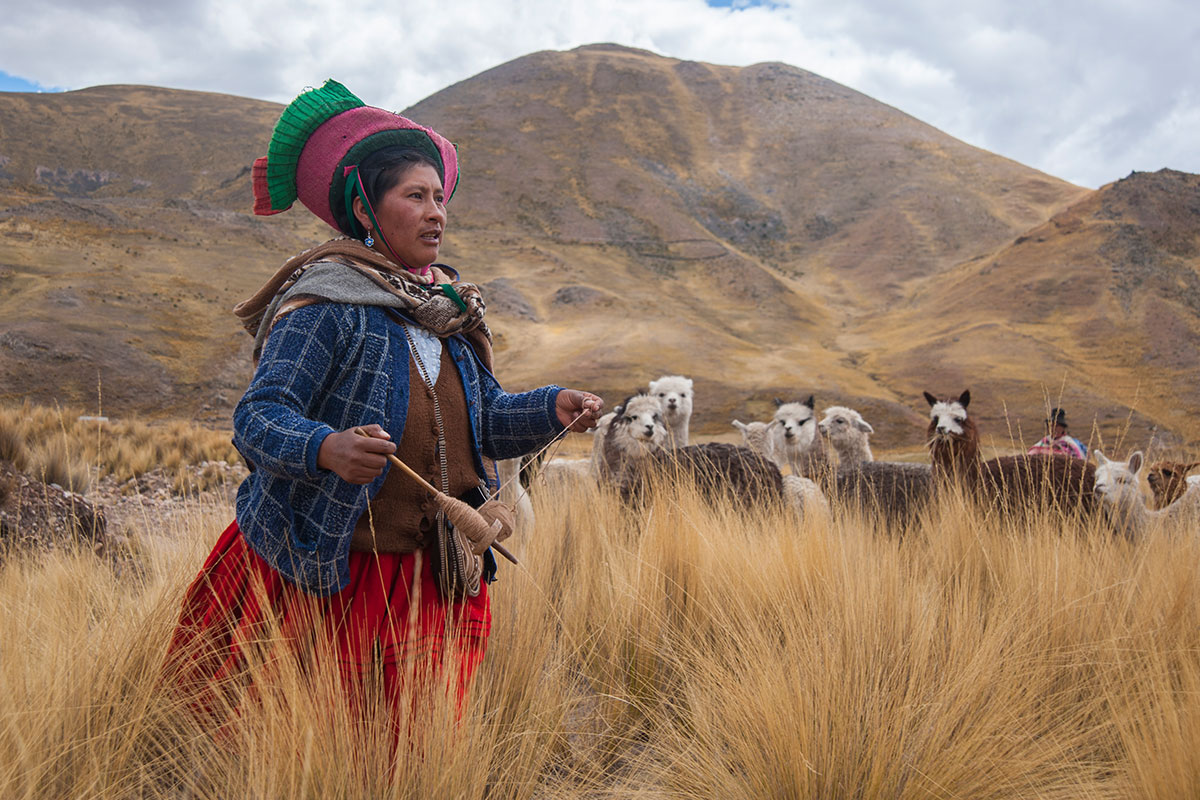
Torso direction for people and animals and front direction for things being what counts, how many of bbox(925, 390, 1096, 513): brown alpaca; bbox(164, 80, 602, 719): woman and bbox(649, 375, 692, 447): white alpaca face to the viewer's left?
1

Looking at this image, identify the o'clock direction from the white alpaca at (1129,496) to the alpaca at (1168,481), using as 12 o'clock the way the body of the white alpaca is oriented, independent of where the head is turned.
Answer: The alpaca is roughly at 5 o'clock from the white alpaca.

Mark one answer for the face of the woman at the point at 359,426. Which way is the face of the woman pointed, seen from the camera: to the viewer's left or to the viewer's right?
to the viewer's right

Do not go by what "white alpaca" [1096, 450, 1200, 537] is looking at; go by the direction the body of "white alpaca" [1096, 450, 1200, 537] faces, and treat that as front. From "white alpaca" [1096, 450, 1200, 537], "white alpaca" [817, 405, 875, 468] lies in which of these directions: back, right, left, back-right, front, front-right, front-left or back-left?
front

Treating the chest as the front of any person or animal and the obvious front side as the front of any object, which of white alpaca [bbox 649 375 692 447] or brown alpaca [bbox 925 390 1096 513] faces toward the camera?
the white alpaca

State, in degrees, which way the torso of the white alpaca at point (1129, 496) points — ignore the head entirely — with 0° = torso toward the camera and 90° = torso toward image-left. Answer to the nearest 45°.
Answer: approximately 45°

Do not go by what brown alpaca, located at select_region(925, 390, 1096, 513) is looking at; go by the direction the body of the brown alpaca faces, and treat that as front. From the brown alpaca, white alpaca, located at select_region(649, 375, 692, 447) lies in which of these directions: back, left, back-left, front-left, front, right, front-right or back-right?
front-right

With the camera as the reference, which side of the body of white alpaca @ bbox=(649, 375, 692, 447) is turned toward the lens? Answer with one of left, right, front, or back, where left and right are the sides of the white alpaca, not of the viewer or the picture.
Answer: front

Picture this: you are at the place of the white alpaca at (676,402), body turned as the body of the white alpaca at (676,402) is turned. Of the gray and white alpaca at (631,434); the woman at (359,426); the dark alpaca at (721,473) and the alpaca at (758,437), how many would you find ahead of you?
3

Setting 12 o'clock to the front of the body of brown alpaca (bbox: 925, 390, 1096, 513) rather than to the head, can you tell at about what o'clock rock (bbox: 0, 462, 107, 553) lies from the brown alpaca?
The rock is roughly at 11 o'clock from the brown alpaca.

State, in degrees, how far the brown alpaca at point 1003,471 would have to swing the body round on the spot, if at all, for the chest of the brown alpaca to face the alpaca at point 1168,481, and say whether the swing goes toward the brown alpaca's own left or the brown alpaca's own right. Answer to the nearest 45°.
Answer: approximately 135° to the brown alpaca's own right

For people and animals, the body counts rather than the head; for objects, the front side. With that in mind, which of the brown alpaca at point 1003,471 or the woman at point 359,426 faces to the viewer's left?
the brown alpaca

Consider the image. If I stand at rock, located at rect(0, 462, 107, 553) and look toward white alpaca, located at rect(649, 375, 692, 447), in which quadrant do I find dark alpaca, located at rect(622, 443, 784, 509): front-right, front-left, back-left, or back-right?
front-right

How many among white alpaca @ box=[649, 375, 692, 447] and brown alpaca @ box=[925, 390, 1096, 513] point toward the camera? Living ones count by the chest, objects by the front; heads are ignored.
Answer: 1
